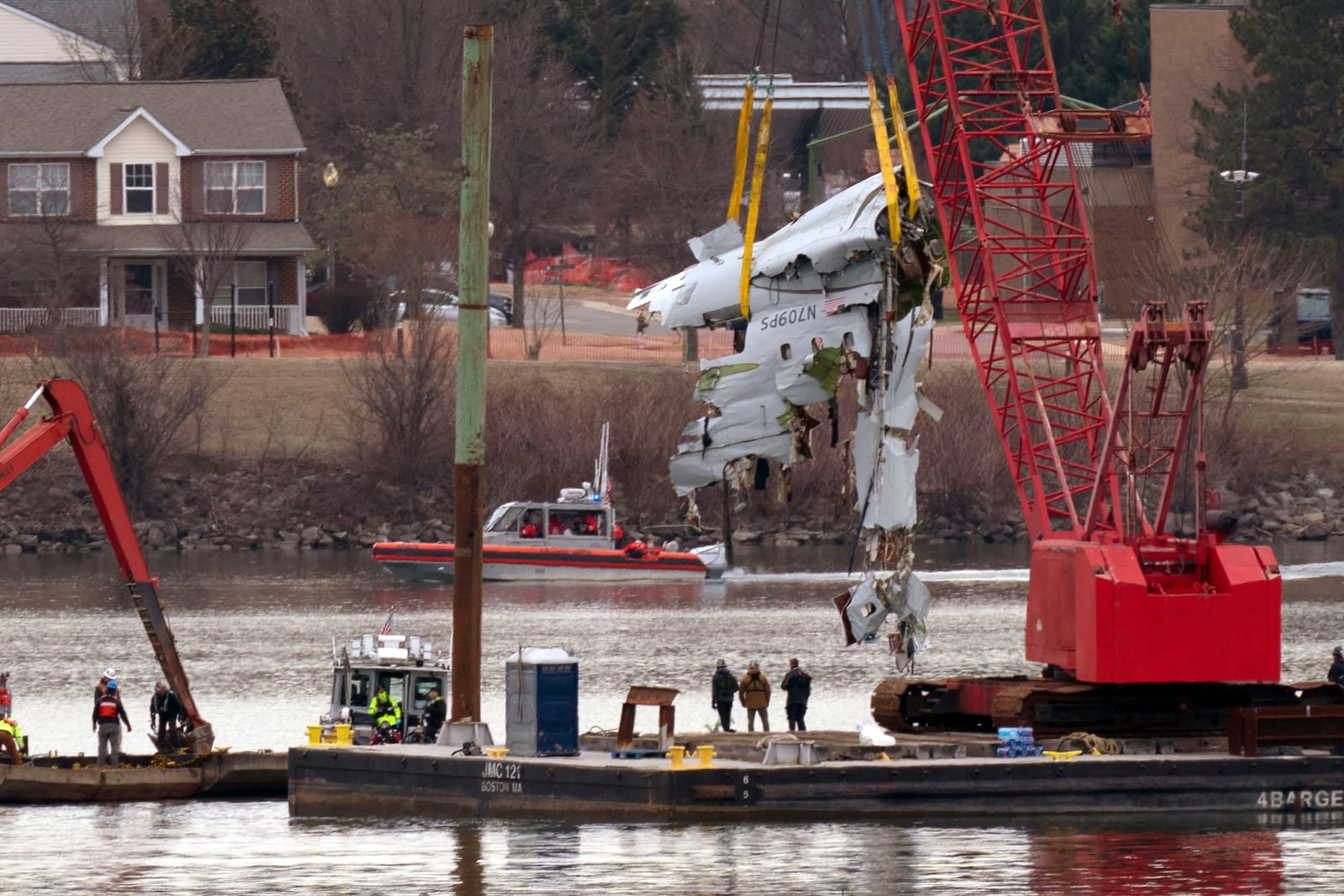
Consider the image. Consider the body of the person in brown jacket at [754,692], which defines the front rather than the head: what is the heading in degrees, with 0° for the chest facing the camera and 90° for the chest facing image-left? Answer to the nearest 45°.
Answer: approximately 180°

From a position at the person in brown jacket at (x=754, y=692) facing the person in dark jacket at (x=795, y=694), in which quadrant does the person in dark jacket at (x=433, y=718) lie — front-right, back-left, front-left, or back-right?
back-right
